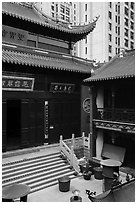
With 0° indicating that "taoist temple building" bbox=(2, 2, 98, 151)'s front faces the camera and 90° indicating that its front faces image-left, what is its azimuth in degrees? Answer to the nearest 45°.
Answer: approximately 315°

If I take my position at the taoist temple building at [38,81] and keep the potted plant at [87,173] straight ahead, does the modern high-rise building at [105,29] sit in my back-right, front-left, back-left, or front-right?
back-left

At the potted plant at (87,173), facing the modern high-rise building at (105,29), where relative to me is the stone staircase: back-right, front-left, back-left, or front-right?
back-left

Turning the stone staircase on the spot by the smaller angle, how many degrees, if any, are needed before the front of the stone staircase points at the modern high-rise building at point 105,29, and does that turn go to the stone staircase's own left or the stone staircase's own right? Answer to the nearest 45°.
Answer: approximately 90° to the stone staircase's own left
